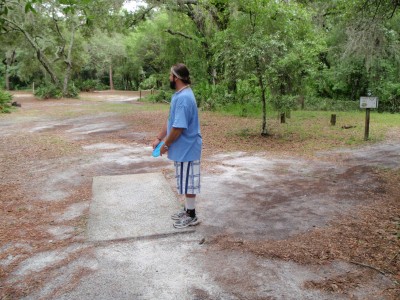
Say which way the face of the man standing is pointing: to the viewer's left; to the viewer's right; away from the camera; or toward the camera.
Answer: to the viewer's left

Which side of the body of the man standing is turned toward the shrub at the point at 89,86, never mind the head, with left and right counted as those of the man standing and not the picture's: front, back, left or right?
right

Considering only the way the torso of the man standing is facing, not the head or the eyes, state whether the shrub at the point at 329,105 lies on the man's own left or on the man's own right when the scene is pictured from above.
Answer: on the man's own right

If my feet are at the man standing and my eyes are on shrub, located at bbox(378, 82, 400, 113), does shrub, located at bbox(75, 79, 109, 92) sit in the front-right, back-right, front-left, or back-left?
front-left

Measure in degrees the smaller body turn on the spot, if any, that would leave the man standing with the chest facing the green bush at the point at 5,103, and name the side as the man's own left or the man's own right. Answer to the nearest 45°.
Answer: approximately 45° to the man's own right

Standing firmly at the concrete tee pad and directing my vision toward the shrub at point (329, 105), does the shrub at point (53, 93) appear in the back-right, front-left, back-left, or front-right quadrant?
front-left

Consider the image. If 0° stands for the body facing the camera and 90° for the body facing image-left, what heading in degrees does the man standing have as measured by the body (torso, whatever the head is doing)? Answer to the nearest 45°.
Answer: approximately 90°

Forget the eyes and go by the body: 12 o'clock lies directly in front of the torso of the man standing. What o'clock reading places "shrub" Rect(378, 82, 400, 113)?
The shrub is roughly at 4 o'clock from the man standing.
